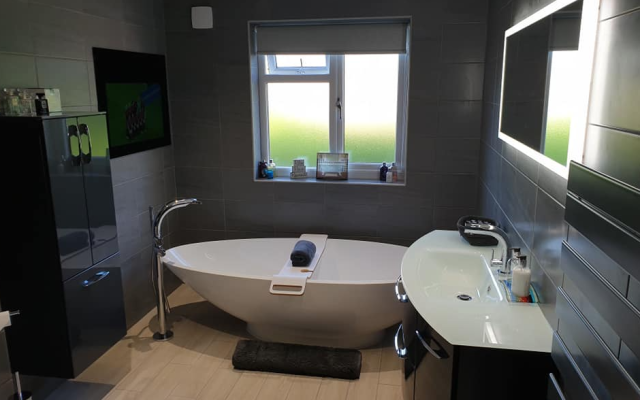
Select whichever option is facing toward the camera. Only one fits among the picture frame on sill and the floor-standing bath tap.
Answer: the picture frame on sill

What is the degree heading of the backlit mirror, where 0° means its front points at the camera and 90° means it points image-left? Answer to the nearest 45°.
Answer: approximately 45°

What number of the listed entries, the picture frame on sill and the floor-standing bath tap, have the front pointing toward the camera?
1

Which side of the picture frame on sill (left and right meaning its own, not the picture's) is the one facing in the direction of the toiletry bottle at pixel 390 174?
left

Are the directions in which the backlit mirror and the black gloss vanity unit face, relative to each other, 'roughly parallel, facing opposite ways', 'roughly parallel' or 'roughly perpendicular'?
roughly parallel

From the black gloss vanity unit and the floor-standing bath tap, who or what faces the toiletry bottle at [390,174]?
the floor-standing bath tap

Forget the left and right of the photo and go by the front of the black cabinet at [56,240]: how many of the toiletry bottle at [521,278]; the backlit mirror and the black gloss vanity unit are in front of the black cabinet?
3

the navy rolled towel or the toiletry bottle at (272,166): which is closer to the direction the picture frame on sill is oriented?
the navy rolled towel

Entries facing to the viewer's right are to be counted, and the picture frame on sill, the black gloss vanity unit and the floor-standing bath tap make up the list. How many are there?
1

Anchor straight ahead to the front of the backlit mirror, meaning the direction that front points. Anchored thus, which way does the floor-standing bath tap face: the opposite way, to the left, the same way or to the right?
the opposite way

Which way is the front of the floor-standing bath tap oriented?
to the viewer's right

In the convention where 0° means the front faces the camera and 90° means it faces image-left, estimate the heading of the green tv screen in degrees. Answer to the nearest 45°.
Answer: approximately 315°

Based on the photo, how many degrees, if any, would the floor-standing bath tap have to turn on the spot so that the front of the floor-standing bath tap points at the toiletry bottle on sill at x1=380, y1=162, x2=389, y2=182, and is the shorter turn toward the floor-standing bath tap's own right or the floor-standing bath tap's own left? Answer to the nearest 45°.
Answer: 0° — it already faces it

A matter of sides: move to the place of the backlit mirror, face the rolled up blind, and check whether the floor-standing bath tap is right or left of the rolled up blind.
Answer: left

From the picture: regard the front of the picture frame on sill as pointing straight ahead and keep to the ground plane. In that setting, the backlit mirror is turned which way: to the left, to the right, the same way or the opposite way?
to the right

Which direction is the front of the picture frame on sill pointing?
toward the camera

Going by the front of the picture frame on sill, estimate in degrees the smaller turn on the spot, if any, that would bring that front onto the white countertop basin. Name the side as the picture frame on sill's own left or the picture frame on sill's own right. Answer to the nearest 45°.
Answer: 0° — it already faces it
